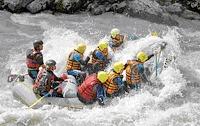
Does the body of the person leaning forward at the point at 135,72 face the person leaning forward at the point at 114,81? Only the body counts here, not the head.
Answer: no

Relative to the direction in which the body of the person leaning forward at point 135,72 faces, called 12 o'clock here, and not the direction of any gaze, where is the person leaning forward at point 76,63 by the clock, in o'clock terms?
the person leaning forward at point 76,63 is roughly at 8 o'clock from the person leaning forward at point 135,72.

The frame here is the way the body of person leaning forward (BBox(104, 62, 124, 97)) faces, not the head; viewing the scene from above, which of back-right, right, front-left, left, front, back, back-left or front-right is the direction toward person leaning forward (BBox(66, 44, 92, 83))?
back-left

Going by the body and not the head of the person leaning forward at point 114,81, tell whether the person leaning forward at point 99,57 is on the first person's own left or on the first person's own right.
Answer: on the first person's own left

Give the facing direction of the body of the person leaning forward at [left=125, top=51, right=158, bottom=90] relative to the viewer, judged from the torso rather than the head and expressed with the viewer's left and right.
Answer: facing away from the viewer and to the right of the viewer

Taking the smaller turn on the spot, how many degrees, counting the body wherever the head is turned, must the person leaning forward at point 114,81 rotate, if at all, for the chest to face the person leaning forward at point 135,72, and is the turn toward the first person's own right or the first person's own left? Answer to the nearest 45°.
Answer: approximately 45° to the first person's own left

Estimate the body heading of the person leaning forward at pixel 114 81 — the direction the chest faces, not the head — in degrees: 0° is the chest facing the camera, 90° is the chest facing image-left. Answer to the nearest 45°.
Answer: approximately 270°

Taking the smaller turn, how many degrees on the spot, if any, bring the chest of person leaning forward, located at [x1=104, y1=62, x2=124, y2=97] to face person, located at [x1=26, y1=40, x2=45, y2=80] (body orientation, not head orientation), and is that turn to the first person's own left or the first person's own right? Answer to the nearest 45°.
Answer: approximately 180°

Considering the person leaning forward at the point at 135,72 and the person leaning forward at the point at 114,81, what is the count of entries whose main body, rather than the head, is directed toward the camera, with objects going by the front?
0

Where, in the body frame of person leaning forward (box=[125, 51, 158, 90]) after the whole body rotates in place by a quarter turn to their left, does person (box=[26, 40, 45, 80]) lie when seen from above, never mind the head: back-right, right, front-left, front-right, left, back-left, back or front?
front-left

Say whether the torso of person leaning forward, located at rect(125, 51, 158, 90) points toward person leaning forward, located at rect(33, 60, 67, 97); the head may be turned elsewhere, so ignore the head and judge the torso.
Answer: no

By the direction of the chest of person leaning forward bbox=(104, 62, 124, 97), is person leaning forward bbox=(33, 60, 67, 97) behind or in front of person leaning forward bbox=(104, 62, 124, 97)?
behind

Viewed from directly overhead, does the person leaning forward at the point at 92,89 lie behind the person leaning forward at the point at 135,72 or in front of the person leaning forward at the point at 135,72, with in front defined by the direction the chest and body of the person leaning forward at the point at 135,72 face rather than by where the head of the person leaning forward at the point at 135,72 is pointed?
behind

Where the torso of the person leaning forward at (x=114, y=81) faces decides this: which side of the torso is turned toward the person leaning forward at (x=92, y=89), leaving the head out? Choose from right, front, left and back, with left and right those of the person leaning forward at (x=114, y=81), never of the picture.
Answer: back

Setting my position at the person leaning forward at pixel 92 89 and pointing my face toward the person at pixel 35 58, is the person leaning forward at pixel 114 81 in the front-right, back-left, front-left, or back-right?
back-right

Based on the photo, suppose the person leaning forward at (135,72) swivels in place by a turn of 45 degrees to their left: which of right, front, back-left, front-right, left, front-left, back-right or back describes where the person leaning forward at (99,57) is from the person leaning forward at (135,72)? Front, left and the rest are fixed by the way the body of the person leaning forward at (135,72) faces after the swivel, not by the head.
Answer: front-left

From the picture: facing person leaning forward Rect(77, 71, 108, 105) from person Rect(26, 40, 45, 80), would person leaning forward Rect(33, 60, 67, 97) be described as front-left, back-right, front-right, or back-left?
front-right
